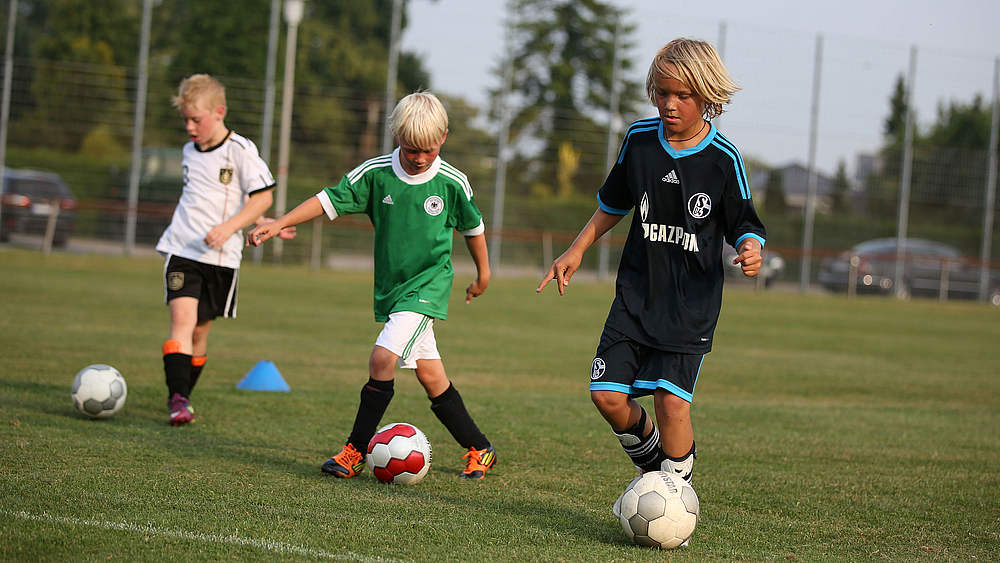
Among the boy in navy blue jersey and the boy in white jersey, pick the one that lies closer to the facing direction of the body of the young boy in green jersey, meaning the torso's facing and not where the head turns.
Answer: the boy in navy blue jersey

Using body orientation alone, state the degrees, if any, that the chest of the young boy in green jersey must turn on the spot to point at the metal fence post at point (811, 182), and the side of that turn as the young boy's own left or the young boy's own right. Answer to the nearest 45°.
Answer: approximately 135° to the young boy's own left

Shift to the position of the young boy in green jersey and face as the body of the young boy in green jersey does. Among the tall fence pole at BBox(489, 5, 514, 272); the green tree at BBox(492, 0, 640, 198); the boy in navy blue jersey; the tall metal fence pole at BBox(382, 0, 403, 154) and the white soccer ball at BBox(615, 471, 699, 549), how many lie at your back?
3

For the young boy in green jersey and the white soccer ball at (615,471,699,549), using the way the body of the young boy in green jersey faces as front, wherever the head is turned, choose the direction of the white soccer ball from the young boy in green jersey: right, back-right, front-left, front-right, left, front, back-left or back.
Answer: front-left

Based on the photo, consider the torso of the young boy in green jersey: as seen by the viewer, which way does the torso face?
toward the camera

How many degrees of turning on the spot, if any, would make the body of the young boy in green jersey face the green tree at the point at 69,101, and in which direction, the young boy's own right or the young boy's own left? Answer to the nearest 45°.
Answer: approximately 180°

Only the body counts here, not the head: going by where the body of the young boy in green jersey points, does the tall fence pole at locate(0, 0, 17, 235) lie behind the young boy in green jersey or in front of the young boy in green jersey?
behind

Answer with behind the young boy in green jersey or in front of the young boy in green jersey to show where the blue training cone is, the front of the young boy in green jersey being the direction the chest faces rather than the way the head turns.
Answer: behind

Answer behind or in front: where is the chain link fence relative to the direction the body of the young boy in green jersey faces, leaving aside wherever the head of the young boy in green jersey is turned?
behind

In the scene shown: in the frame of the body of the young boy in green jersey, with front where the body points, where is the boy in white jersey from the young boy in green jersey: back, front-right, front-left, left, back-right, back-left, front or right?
back-right

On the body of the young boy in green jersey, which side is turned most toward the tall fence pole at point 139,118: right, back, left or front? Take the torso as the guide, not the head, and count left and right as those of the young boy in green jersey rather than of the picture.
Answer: back

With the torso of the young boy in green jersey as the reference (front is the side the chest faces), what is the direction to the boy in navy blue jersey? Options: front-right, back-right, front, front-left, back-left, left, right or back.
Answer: front-left

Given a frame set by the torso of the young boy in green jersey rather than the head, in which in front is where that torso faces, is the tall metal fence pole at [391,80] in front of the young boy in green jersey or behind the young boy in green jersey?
behind

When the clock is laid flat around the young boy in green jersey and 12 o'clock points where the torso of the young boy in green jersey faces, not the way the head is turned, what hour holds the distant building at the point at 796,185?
The distant building is roughly at 7 o'clock from the young boy in green jersey.

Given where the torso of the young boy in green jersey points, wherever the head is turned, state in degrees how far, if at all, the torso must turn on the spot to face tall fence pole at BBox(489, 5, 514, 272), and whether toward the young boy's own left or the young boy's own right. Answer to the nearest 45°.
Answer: approximately 180°

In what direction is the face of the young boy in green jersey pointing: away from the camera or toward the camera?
toward the camera

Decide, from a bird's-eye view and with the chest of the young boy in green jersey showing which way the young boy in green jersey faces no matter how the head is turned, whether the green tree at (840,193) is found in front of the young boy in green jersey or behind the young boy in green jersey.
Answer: behind

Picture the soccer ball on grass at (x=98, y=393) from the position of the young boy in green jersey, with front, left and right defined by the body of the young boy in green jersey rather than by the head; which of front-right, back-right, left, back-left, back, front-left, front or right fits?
back-right
